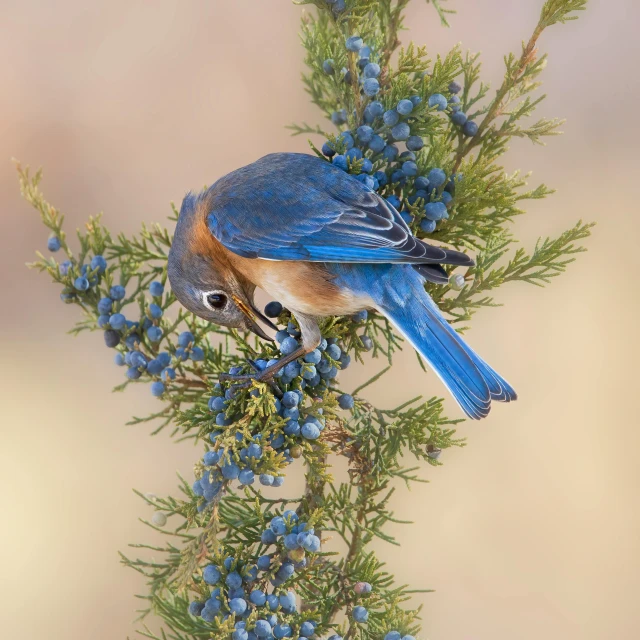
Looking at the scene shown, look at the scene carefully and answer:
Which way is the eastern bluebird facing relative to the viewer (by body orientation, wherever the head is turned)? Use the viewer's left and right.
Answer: facing to the left of the viewer
